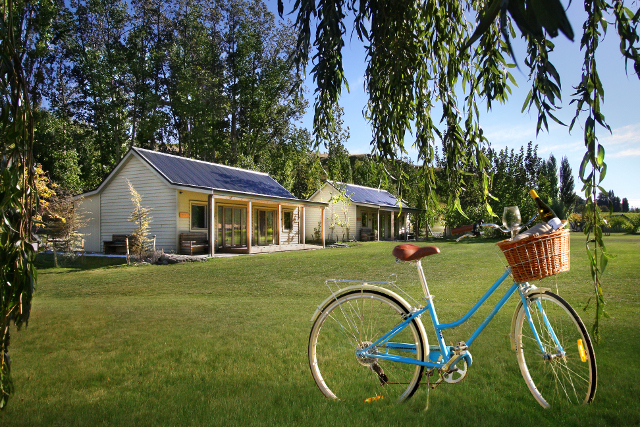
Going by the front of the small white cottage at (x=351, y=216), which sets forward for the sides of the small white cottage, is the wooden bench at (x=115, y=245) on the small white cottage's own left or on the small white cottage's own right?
on the small white cottage's own right

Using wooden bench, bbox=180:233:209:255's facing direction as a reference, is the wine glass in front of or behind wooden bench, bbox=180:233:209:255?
in front

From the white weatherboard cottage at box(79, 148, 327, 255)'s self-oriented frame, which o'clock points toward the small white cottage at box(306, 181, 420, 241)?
The small white cottage is roughly at 9 o'clock from the white weatherboard cottage.

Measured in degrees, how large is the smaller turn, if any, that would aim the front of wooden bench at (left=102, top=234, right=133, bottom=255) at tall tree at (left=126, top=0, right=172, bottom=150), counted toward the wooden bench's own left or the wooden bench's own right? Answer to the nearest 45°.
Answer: approximately 135° to the wooden bench's own right

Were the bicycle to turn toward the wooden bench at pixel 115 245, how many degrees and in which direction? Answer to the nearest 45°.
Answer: approximately 135° to its left

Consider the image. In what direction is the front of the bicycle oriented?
to the viewer's right

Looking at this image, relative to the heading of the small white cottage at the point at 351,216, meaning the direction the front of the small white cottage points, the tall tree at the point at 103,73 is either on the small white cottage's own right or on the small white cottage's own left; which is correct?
on the small white cottage's own right

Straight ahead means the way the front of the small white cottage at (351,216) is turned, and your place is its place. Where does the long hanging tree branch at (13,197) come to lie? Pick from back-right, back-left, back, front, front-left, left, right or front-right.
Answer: front-right

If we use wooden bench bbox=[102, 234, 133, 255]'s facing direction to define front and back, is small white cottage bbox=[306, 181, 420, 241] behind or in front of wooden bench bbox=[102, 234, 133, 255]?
behind

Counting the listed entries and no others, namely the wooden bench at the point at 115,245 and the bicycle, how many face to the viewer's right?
1

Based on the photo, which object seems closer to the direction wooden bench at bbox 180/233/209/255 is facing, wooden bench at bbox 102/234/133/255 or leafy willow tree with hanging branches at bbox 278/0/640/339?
the leafy willow tree with hanging branches

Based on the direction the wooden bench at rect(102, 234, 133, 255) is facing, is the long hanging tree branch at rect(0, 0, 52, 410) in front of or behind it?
in front

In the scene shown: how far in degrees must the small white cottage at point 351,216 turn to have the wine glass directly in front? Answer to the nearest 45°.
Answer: approximately 45° to its right
